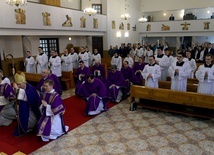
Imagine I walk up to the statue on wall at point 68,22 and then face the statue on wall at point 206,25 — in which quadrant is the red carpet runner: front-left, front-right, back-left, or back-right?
back-right

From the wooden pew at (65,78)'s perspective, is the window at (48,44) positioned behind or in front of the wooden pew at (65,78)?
behind
